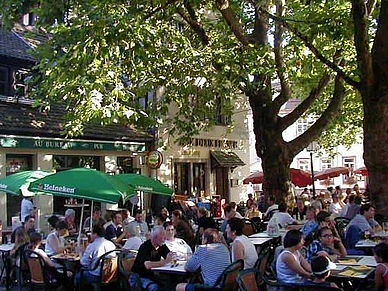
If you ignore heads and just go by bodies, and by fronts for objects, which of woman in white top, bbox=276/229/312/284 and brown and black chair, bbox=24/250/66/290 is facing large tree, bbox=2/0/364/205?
the brown and black chair

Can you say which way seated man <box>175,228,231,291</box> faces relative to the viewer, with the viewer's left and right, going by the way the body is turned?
facing away from the viewer and to the left of the viewer

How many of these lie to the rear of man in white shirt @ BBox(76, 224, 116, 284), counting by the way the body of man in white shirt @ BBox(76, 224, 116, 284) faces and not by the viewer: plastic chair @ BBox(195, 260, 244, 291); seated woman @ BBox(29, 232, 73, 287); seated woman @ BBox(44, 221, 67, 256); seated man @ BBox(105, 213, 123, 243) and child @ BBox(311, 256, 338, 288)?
2

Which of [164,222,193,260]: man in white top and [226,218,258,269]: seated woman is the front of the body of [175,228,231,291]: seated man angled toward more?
the man in white top

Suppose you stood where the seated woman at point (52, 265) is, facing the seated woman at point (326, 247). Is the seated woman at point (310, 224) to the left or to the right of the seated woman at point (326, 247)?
left

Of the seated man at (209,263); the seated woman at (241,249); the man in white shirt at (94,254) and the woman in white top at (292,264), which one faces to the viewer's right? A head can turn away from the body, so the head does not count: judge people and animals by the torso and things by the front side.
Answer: the woman in white top

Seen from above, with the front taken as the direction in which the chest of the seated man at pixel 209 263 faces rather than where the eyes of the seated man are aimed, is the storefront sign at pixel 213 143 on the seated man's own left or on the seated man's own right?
on the seated man's own right

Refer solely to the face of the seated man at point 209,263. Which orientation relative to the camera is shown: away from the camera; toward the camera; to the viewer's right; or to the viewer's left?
away from the camera

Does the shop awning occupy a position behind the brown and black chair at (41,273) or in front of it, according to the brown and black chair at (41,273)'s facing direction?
in front

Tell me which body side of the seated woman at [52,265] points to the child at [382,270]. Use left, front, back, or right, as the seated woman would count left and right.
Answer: right

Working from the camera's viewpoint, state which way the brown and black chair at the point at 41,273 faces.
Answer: facing away from the viewer and to the right of the viewer
